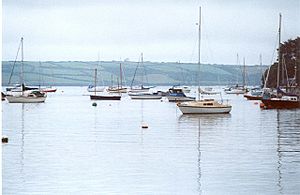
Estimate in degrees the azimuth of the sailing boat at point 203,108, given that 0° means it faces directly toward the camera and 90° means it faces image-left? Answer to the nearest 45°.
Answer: approximately 90°
